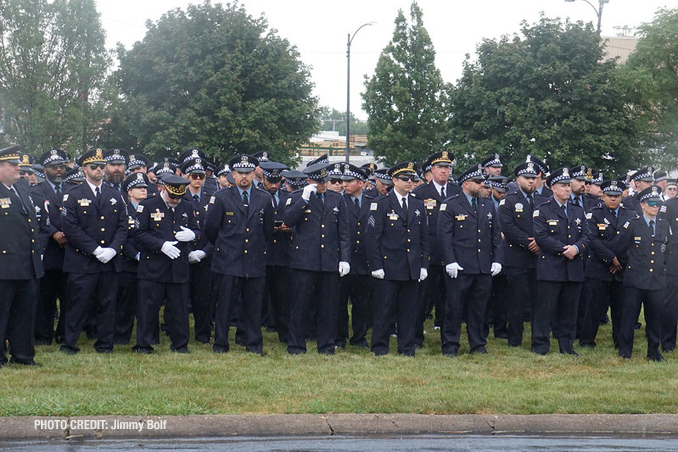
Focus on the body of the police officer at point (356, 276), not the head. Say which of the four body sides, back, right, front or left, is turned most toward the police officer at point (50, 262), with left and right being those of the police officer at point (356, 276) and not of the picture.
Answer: right

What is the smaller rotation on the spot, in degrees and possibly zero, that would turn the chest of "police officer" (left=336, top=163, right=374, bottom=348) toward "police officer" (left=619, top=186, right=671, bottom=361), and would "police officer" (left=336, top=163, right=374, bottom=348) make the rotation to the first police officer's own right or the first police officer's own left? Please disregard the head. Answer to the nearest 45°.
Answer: approximately 90° to the first police officer's own left

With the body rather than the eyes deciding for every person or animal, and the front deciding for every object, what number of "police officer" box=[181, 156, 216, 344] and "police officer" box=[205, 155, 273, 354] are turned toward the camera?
2

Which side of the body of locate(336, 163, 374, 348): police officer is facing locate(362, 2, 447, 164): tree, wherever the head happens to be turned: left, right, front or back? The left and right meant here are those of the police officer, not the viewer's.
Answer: back

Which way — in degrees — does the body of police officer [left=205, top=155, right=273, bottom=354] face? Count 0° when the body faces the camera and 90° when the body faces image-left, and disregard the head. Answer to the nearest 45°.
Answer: approximately 0°

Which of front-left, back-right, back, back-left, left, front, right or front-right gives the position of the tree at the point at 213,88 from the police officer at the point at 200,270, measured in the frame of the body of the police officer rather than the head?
back

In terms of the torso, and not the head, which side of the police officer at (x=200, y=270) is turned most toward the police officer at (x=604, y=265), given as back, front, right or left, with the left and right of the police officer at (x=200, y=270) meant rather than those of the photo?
left

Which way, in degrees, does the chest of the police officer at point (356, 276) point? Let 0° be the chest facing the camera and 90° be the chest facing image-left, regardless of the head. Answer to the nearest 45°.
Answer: approximately 0°

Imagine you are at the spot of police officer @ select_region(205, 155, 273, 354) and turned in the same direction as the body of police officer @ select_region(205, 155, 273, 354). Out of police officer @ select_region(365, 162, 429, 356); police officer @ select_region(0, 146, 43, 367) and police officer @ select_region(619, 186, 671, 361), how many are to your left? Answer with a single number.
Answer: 2

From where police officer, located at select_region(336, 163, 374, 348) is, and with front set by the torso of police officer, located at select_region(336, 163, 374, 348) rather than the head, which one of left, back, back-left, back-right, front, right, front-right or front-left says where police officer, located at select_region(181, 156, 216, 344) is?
right
